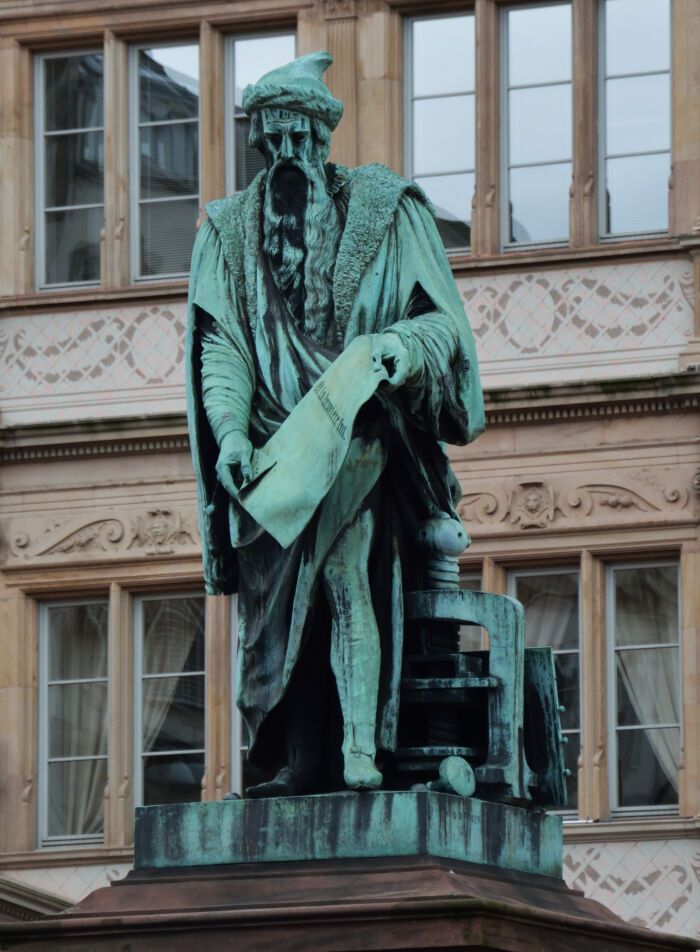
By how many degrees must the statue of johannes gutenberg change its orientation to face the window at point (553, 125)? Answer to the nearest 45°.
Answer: approximately 180°

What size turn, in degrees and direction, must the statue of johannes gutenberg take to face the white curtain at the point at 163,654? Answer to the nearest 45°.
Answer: approximately 180°

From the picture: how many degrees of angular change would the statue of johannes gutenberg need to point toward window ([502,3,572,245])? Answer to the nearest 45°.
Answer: approximately 180°

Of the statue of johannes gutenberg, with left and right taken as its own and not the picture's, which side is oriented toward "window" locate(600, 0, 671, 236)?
back

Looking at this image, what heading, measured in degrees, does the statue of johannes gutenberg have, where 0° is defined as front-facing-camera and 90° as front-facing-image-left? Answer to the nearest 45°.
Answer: approximately 0°

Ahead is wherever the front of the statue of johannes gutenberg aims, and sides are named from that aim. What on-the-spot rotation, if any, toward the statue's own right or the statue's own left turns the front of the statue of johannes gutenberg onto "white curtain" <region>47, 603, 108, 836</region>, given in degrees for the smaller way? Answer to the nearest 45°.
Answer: approximately 180°

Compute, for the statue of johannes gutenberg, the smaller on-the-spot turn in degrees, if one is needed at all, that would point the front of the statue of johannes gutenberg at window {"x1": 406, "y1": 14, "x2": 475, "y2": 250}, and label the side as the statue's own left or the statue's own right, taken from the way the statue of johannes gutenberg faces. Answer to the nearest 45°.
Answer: approximately 180°

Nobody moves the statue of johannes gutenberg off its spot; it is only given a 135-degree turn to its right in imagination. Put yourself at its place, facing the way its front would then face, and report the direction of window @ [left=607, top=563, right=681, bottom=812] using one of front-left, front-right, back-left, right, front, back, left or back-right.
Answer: front-right
